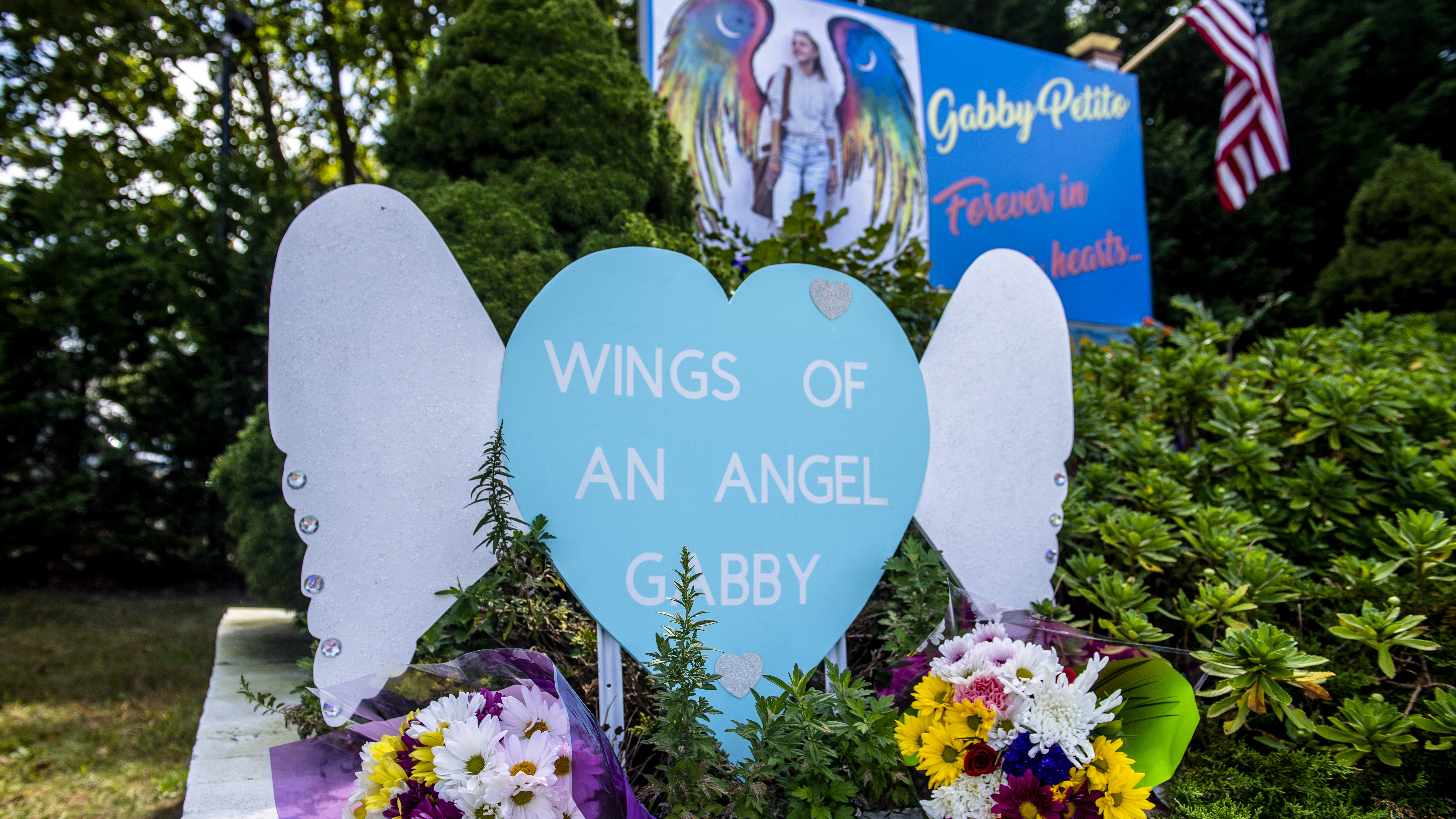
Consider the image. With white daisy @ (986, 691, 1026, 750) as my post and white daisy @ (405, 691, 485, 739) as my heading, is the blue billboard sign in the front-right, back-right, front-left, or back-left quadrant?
back-right

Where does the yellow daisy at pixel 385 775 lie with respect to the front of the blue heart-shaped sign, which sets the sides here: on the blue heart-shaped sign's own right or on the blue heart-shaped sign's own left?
on the blue heart-shaped sign's own right

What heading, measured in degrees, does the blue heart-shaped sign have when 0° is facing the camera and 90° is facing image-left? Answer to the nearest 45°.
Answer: approximately 0°

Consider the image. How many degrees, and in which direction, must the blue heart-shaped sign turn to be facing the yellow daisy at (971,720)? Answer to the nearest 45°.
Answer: approximately 45° to its left

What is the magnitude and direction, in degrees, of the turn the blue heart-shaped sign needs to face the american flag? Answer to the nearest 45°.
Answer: approximately 135° to its left

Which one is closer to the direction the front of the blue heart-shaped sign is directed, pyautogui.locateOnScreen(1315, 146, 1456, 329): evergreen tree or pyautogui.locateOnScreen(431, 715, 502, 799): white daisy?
the white daisy

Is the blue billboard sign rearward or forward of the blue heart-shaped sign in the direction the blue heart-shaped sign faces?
rearward

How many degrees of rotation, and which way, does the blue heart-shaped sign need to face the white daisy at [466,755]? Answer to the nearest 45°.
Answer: approximately 45° to its right

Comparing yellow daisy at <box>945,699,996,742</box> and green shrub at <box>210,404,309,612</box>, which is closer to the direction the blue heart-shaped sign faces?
the yellow daisy

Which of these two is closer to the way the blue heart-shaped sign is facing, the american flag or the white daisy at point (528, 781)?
the white daisy

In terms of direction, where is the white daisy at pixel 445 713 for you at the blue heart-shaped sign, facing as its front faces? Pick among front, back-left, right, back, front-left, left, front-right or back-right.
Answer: front-right
